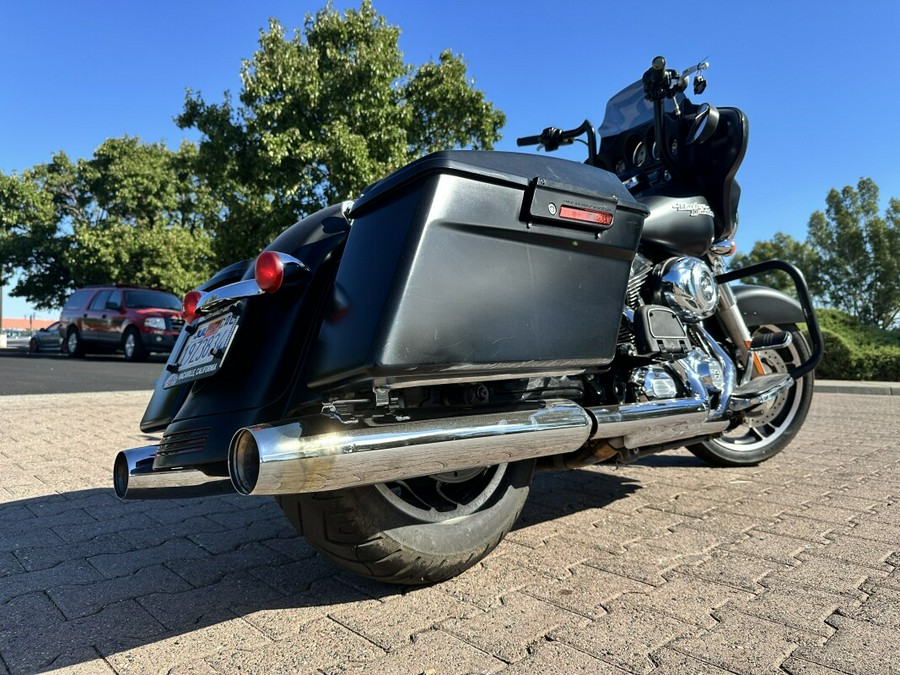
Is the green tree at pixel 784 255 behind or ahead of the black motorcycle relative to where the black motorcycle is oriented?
ahead

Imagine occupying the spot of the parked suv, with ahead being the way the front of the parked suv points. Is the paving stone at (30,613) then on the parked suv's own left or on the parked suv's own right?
on the parked suv's own right

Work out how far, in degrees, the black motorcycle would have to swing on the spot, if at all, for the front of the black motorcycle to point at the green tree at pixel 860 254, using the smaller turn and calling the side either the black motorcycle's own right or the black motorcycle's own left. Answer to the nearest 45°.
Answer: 0° — it already faces it

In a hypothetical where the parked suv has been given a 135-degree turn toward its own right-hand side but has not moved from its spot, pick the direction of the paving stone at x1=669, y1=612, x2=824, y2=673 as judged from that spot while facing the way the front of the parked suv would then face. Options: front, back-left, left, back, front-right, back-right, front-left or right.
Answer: left

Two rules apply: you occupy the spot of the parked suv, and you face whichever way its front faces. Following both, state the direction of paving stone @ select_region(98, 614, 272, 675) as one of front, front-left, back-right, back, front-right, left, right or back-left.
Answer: front-right

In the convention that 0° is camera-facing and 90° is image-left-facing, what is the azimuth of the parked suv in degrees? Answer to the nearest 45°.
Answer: approximately 315°

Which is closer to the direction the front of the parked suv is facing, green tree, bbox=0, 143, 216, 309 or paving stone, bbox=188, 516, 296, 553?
the paving stone

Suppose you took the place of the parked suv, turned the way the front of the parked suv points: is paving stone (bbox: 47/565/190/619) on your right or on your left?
on your right

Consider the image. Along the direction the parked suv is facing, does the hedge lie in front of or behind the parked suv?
in front

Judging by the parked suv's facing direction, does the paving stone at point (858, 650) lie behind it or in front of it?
in front

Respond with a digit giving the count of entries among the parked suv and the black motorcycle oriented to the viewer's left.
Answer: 0

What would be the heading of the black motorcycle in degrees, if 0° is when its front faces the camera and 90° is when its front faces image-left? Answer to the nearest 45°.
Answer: approximately 225°
